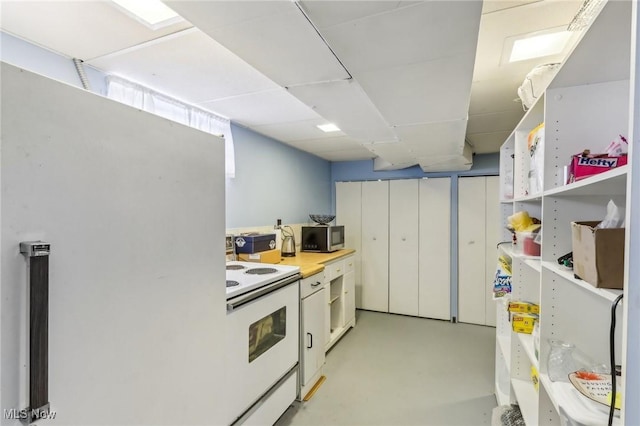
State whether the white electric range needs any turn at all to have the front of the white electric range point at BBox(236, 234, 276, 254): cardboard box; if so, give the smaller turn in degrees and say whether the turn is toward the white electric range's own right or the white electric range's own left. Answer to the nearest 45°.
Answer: approximately 135° to the white electric range's own left

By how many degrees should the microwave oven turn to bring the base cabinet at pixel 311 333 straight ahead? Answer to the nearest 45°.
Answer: approximately 45° to its right

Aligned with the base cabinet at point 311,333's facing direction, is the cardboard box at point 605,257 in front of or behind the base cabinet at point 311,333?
in front

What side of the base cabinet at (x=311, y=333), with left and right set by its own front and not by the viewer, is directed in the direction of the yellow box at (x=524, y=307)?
front

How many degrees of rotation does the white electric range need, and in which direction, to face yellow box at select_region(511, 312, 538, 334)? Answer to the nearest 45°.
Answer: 0° — it already faces it

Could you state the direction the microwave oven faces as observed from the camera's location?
facing the viewer and to the right of the viewer

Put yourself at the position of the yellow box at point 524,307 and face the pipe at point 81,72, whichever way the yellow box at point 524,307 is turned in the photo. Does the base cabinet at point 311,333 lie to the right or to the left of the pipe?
right

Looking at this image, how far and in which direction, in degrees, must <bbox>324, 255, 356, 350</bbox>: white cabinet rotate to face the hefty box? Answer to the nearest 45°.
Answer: approximately 45° to its right

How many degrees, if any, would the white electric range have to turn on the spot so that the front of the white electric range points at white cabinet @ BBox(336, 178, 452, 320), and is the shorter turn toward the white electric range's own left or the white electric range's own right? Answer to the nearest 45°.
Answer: approximately 90° to the white electric range's own left

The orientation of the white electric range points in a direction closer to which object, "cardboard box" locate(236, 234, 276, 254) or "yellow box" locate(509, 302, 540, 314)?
the yellow box

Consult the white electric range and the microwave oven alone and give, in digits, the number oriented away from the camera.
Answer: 0

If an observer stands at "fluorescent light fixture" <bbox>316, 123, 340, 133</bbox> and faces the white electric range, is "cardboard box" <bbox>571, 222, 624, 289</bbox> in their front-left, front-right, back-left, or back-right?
front-left

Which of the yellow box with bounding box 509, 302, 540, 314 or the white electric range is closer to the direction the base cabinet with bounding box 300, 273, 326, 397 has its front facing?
the yellow box

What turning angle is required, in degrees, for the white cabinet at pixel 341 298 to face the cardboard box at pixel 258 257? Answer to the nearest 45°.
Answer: approximately 90° to its right

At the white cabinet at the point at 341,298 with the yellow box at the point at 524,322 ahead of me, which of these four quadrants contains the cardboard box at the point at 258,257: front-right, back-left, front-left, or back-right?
front-right

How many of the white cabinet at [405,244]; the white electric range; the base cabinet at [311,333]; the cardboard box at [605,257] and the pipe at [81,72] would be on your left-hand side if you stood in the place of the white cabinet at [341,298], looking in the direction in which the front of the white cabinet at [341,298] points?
1

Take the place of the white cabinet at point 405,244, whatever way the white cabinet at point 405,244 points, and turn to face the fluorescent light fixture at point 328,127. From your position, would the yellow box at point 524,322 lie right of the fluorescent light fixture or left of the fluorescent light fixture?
left

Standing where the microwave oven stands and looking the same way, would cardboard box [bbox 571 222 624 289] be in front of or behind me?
in front

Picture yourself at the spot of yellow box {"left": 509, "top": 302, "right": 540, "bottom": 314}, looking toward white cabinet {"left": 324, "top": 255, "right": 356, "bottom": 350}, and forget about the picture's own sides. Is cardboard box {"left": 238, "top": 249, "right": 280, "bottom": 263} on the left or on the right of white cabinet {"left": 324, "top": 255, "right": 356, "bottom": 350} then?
left

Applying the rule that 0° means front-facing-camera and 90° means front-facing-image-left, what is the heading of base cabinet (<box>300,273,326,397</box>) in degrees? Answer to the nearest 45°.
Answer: approximately 315°
